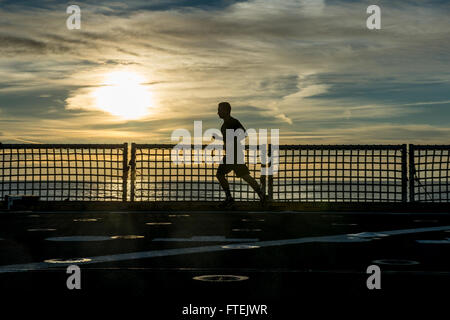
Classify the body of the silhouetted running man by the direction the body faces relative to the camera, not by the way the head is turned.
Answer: to the viewer's left
